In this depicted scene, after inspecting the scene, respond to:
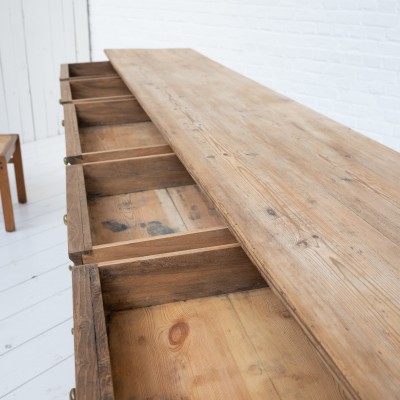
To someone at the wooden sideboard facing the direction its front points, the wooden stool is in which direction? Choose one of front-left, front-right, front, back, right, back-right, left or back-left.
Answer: front-right

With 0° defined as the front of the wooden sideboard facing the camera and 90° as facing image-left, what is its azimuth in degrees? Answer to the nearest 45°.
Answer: approximately 90°
